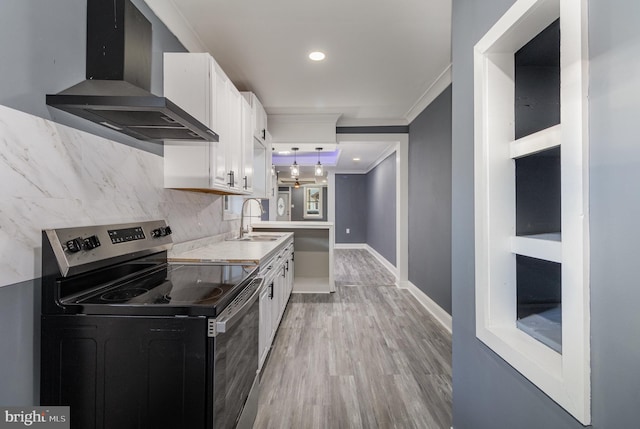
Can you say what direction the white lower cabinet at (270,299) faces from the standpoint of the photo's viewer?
facing to the right of the viewer

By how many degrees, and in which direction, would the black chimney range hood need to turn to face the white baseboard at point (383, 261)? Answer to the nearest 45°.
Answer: approximately 90° to its left

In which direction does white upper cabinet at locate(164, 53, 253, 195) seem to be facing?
to the viewer's right

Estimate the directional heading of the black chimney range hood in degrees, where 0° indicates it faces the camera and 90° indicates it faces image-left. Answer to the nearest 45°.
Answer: approximately 315°

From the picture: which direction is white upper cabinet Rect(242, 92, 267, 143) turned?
to the viewer's right

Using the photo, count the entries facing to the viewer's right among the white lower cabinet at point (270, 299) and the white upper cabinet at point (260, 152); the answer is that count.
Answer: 2

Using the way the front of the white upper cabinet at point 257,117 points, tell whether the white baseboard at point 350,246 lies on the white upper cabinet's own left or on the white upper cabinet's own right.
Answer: on the white upper cabinet's own left

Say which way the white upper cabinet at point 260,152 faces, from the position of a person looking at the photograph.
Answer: facing to the right of the viewer

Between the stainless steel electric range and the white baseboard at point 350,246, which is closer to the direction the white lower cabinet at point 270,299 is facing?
the white baseboard

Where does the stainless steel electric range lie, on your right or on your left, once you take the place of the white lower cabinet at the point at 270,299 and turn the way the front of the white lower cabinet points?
on your right

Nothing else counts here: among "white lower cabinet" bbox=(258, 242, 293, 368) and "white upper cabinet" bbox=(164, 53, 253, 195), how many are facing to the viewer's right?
2

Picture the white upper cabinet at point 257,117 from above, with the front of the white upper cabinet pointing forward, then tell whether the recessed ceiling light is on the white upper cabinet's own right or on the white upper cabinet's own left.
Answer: on the white upper cabinet's own right

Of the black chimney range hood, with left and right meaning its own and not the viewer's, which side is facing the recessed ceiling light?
left
